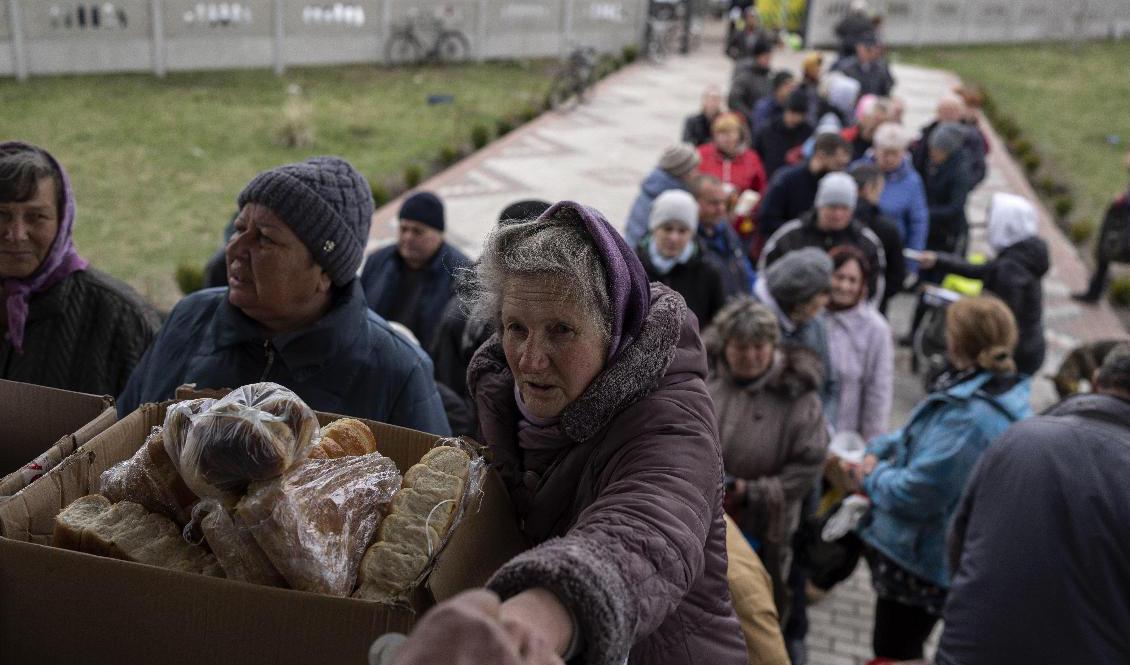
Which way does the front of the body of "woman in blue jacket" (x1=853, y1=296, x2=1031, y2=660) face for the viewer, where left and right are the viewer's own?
facing away from the viewer and to the left of the viewer

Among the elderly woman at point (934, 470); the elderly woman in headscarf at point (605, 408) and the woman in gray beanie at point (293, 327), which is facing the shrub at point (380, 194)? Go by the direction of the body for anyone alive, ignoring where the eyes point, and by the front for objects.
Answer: the elderly woman

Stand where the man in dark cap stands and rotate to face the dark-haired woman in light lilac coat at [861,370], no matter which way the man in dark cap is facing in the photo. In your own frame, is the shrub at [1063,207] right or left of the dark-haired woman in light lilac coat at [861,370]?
left

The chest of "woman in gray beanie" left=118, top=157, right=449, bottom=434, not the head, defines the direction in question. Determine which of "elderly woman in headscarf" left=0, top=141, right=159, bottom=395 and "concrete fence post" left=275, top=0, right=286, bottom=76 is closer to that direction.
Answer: the elderly woman in headscarf

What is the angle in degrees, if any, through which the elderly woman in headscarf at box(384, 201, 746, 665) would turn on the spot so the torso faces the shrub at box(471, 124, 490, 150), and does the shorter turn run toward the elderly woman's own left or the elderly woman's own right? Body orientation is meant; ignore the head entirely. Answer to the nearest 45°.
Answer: approximately 135° to the elderly woman's own right

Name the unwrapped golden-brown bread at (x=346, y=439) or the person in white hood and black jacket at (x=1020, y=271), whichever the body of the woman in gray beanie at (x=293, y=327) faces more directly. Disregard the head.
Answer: the unwrapped golden-brown bread
